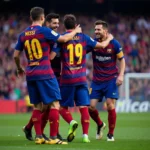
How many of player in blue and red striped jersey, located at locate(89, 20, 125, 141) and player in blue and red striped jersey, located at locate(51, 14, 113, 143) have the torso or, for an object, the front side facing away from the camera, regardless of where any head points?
1

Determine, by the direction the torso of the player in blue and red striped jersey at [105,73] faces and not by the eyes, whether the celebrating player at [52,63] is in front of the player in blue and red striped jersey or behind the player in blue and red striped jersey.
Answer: in front

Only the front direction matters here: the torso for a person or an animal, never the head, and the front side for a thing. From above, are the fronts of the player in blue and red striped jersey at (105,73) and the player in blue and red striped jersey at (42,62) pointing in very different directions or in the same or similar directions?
very different directions

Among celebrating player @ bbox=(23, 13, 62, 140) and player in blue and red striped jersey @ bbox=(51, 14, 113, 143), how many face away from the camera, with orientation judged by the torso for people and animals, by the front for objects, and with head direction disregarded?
1

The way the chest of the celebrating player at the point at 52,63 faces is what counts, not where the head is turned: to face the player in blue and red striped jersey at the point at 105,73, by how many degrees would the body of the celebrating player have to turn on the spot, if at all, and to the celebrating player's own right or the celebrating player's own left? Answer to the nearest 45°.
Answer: approximately 45° to the celebrating player's own left

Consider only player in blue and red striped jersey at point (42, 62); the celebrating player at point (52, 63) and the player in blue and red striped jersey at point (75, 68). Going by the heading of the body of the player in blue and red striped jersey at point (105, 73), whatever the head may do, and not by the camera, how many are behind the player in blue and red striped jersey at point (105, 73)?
0

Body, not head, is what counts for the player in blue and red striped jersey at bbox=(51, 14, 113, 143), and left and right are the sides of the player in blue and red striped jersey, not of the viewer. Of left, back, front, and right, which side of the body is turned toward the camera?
back
